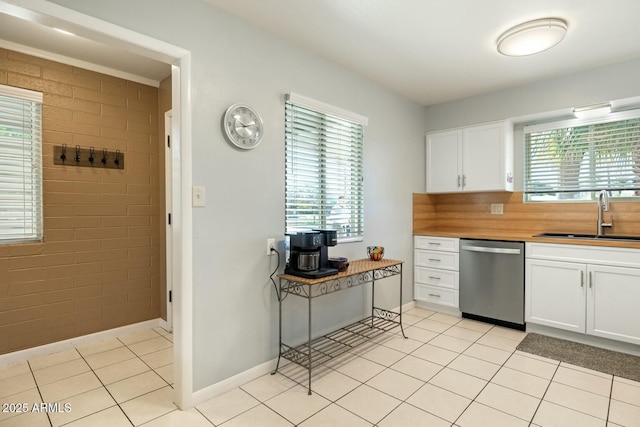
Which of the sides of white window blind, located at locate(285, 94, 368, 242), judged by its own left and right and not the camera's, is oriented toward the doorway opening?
right

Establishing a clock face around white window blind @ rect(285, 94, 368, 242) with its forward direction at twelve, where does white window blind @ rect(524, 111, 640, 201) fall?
white window blind @ rect(524, 111, 640, 201) is roughly at 10 o'clock from white window blind @ rect(285, 94, 368, 242).

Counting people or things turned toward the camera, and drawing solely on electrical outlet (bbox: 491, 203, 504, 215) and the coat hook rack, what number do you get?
2

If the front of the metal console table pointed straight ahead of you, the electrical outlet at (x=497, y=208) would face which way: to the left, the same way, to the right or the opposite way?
to the right

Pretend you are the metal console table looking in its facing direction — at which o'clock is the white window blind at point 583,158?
The white window blind is roughly at 10 o'clock from the metal console table.

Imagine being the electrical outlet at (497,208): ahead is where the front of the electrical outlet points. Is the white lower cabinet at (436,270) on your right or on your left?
on your right

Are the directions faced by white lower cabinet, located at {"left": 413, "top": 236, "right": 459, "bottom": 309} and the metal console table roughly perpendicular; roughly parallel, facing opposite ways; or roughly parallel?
roughly perpendicular

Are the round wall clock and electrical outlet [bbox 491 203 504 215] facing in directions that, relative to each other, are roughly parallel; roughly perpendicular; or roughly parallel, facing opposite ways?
roughly perpendicular
